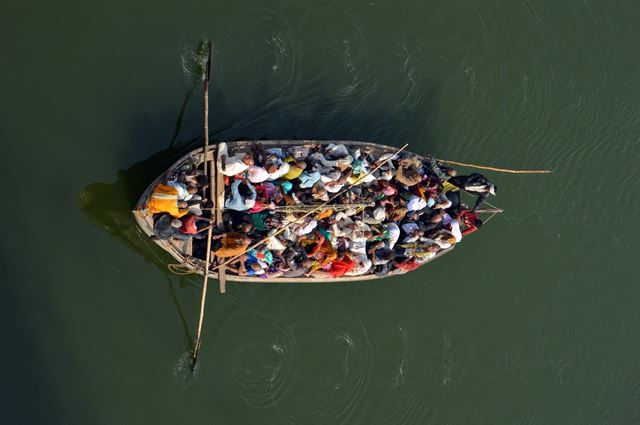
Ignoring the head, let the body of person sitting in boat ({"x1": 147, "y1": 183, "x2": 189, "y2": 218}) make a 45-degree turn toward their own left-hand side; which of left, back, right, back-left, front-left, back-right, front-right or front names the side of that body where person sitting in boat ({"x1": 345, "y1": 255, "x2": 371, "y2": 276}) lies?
front-right

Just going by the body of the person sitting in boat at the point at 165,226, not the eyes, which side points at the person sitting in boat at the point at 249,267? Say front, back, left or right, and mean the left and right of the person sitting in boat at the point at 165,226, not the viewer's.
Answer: front

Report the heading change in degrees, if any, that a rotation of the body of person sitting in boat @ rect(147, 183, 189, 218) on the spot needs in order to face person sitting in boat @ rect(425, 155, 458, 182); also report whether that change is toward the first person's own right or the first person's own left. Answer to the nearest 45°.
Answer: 0° — they already face them

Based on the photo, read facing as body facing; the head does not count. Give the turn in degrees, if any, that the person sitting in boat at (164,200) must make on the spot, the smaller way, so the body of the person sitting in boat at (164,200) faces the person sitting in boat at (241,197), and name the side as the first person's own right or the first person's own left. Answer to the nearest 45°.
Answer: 0° — they already face them

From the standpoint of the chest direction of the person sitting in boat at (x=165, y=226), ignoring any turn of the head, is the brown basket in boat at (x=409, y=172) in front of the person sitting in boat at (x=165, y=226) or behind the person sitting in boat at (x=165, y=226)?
in front

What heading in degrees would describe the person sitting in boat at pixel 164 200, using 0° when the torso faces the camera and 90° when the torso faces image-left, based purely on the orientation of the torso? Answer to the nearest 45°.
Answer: approximately 270°

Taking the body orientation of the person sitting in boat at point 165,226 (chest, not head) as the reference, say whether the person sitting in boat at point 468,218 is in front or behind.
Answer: in front

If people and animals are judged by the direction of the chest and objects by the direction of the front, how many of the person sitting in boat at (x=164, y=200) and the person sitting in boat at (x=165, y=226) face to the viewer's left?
0

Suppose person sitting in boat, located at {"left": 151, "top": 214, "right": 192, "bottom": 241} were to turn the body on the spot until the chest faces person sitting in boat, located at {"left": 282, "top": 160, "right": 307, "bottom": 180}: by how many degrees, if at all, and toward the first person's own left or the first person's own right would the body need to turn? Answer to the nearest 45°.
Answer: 0° — they already face them

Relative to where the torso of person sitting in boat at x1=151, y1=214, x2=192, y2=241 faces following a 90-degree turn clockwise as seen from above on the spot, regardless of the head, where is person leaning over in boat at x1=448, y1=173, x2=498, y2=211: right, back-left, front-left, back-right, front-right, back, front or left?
left

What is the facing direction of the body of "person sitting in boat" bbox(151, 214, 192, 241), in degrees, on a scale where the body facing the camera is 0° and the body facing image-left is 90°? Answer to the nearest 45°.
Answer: approximately 270°

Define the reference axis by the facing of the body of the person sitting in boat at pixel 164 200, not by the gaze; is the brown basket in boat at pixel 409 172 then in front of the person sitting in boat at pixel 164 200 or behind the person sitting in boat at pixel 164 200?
in front

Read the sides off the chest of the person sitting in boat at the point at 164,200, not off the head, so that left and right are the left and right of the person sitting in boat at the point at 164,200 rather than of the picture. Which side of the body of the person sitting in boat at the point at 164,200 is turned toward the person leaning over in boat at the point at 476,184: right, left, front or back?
front
